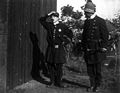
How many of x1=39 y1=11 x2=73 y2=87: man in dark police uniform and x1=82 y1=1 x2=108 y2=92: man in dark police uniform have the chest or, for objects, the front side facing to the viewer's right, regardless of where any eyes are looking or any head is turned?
0

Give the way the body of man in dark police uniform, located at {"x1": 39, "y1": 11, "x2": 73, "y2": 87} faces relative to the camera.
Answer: toward the camera

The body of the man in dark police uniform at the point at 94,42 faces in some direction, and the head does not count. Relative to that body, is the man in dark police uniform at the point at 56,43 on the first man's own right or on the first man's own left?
on the first man's own right

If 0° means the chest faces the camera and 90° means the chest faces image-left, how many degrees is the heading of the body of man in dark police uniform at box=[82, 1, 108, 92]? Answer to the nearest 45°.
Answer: approximately 45°
